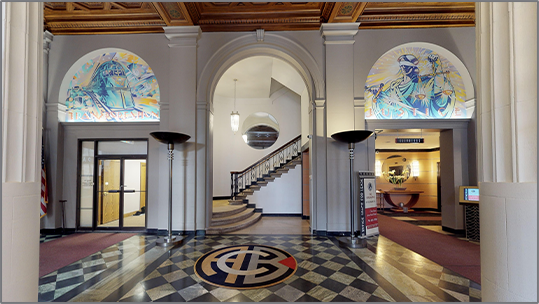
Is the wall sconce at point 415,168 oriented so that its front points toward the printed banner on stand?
yes

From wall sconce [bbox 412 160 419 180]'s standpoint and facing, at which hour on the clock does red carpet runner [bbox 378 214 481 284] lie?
The red carpet runner is roughly at 12 o'clock from the wall sconce.

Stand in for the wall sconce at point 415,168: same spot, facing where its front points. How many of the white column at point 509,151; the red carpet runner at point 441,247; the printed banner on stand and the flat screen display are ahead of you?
4

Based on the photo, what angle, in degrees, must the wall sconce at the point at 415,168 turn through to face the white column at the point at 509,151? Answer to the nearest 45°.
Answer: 0° — it already faces it

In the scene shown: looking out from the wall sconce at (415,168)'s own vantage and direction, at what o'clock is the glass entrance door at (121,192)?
The glass entrance door is roughly at 1 o'clock from the wall sconce.

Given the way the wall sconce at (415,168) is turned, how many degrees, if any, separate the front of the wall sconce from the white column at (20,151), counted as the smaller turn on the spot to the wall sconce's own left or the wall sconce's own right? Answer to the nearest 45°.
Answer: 0° — it already faces it

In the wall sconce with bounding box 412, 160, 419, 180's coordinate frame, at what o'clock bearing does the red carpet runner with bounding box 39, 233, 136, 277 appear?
The red carpet runner is roughly at 1 o'clock from the wall sconce.

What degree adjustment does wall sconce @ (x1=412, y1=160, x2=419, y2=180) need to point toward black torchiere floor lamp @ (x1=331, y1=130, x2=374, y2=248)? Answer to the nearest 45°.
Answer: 0° — it already faces it

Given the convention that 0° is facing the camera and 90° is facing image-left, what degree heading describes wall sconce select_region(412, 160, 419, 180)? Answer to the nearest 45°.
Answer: approximately 0°

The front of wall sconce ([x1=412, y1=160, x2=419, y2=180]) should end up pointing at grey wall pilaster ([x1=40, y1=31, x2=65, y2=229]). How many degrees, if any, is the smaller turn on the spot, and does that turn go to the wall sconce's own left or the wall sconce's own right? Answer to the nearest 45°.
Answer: approximately 45° to the wall sconce's own right
